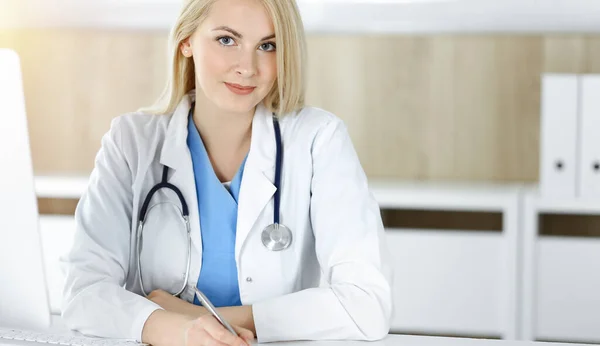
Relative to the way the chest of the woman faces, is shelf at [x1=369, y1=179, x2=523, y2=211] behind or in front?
behind

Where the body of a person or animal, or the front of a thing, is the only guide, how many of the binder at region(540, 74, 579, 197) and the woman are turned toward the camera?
2

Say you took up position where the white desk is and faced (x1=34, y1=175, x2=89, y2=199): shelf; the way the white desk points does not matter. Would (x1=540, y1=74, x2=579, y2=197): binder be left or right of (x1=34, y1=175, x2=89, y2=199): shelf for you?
right

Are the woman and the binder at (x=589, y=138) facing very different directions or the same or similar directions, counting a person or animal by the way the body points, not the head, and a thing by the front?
same or similar directions

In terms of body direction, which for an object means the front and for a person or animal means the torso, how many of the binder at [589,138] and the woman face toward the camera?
2

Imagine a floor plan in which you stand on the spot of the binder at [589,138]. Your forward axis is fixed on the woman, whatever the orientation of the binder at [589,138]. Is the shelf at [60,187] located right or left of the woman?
right

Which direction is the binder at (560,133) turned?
toward the camera

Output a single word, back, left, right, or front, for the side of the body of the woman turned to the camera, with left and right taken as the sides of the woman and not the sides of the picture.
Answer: front

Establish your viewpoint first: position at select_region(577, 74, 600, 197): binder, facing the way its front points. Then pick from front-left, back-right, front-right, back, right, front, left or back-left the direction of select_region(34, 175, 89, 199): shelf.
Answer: right

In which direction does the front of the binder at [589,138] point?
toward the camera

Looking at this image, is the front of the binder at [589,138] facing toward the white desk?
yes

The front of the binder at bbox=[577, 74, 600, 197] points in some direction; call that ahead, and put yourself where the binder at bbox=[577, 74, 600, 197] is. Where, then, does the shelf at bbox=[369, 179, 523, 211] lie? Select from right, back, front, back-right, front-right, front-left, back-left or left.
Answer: right

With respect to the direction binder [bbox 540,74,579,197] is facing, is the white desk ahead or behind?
ahead

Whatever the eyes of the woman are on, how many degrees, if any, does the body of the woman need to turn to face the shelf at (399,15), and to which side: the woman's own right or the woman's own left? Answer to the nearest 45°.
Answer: approximately 135° to the woman's own left

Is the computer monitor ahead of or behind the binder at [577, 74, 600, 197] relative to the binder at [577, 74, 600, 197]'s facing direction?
ahead
